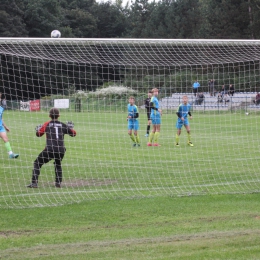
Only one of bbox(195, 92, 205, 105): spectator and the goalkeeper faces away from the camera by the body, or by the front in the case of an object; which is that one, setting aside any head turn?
the goalkeeper

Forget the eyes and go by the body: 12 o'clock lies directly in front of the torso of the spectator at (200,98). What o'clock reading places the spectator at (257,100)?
the spectator at (257,100) is roughly at 8 o'clock from the spectator at (200,98).

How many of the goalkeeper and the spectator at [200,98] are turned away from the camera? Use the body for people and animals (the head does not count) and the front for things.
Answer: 1

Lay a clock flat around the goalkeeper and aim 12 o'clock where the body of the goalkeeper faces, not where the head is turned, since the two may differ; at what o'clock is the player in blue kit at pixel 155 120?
The player in blue kit is roughly at 1 o'clock from the goalkeeper.

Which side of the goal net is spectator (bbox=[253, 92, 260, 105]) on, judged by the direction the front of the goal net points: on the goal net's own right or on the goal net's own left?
on the goal net's own right

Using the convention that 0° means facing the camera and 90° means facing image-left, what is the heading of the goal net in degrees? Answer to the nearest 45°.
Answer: approximately 180°

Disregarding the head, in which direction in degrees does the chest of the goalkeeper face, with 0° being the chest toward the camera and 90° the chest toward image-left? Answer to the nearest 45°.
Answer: approximately 180°

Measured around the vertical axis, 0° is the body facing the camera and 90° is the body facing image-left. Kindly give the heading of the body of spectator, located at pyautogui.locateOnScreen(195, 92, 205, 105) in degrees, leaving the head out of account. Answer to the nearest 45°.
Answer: approximately 45°

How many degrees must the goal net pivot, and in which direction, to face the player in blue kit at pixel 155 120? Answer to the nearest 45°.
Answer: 0° — it already faces them
